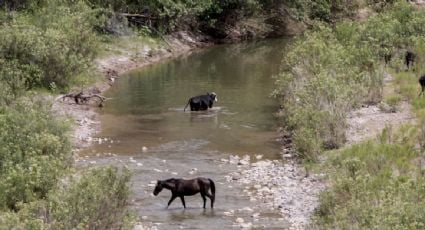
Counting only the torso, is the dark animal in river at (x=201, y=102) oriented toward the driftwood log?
no

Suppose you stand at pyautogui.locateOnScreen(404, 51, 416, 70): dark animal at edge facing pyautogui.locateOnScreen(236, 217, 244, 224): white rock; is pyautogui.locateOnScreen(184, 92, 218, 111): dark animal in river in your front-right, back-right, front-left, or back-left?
front-right

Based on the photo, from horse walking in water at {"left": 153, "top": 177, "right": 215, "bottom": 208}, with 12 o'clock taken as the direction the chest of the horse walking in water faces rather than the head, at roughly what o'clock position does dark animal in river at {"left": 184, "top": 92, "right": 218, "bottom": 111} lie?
The dark animal in river is roughly at 3 o'clock from the horse walking in water.

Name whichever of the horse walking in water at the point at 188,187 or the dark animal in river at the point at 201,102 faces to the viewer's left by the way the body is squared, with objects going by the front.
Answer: the horse walking in water

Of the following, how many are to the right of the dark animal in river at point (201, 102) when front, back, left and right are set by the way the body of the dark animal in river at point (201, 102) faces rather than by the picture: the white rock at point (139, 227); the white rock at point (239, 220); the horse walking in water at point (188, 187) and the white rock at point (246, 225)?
4

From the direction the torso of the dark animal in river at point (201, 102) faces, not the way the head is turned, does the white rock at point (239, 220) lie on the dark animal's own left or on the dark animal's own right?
on the dark animal's own right

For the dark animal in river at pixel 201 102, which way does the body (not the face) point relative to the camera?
to the viewer's right

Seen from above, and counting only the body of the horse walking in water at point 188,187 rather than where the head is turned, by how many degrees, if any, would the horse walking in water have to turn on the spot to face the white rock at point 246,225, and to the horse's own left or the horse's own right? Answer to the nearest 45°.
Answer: approximately 135° to the horse's own left

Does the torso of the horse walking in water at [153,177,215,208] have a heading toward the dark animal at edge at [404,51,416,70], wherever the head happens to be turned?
no

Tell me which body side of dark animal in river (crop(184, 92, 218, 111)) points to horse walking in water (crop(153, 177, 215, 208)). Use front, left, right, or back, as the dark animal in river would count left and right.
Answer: right

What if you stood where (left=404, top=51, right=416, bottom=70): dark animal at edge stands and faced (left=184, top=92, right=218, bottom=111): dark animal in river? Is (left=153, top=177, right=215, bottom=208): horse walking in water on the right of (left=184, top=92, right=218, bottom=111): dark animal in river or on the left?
left

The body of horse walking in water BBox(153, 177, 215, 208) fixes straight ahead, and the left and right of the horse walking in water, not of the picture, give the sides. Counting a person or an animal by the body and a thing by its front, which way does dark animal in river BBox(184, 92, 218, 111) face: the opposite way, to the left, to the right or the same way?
the opposite way

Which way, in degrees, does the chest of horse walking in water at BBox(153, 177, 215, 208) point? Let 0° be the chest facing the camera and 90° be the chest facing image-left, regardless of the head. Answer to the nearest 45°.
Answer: approximately 90°

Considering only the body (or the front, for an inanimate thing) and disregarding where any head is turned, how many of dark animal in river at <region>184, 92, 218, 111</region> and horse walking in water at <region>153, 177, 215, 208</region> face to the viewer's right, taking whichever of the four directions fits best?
1

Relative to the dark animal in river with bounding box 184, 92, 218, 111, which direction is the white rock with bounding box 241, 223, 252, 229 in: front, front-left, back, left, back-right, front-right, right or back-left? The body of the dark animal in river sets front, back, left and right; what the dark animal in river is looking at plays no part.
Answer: right
